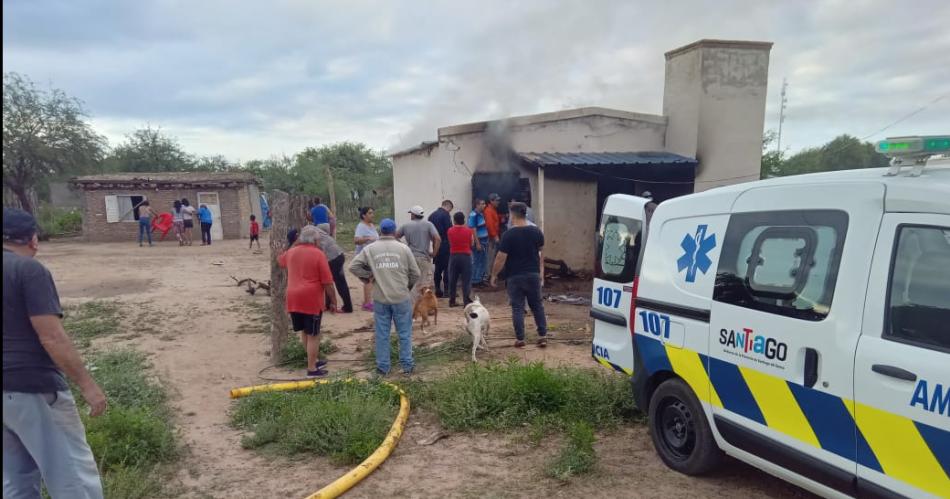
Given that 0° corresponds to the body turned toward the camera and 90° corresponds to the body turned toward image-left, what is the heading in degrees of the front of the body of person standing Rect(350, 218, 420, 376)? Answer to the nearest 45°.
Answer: approximately 180°

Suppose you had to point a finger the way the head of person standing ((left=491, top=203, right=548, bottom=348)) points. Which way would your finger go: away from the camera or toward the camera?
away from the camera

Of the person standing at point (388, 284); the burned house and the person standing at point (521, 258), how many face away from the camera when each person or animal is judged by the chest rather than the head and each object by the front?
2

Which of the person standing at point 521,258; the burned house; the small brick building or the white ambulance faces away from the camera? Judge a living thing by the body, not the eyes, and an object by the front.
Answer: the person standing

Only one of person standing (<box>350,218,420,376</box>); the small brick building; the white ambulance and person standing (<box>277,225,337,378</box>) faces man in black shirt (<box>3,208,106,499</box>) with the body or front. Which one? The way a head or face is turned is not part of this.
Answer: the small brick building

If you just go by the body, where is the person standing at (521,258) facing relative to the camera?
away from the camera

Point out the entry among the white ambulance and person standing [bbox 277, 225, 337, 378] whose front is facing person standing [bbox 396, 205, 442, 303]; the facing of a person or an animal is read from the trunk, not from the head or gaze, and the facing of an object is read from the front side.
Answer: person standing [bbox 277, 225, 337, 378]

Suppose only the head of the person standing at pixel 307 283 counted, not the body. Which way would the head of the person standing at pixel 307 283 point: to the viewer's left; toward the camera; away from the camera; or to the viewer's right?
away from the camera

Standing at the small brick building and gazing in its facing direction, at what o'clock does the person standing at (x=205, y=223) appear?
The person standing is roughly at 11 o'clock from the small brick building.

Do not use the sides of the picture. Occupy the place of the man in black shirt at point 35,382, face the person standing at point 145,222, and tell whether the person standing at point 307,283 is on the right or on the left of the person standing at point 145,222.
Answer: right

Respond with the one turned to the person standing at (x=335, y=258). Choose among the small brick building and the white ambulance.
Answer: the small brick building

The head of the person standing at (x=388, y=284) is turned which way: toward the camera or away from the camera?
away from the camera
